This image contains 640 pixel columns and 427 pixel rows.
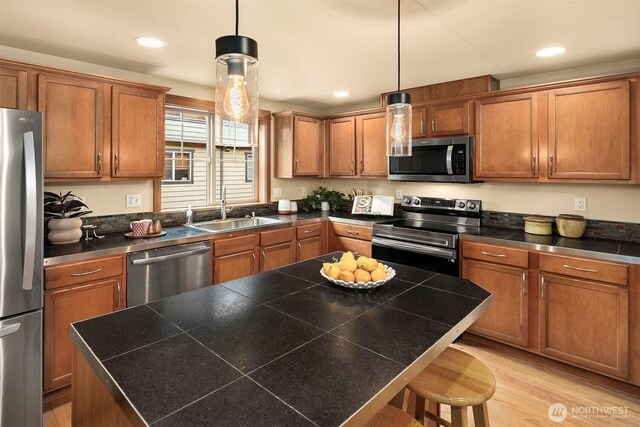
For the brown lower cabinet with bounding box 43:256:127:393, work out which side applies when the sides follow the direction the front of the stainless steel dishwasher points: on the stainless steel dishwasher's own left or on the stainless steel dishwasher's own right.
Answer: on the stainless steel dishwasher's own right

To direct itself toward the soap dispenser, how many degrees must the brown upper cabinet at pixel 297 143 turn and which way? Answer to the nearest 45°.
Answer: approximately 90° to its right

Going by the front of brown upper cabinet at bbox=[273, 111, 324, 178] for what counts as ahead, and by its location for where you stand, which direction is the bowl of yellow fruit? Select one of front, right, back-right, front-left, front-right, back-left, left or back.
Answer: front-right

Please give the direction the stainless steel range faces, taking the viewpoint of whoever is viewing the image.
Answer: facing the viewer and to the left of the viewer

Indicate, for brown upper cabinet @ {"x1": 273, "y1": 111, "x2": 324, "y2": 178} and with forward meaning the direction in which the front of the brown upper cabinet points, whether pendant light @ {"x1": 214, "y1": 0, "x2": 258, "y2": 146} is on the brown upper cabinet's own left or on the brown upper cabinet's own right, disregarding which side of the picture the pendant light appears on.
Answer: on the brown upper cabinet's own right

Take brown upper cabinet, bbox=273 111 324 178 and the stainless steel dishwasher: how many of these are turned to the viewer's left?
0

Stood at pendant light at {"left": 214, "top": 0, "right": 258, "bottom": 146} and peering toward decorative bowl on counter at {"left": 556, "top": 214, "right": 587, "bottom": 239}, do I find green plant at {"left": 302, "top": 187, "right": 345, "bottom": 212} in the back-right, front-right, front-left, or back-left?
front-left

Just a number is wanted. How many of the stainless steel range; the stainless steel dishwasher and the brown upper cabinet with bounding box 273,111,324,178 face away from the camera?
0

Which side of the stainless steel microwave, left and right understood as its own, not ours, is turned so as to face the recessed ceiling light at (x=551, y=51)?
left

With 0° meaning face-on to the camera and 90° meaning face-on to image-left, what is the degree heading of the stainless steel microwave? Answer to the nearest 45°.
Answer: approximately 45°

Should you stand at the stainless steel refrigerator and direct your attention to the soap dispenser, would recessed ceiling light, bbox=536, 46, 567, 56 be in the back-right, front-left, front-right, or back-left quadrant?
front-right

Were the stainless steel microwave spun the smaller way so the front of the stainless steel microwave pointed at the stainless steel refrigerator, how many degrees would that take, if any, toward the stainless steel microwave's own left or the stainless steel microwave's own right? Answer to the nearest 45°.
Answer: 0° — it already faces it

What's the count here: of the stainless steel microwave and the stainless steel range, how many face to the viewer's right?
0

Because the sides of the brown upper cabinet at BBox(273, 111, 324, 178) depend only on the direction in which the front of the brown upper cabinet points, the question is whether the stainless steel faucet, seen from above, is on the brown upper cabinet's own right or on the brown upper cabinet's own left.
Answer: on the brown upper cabinet's own right
